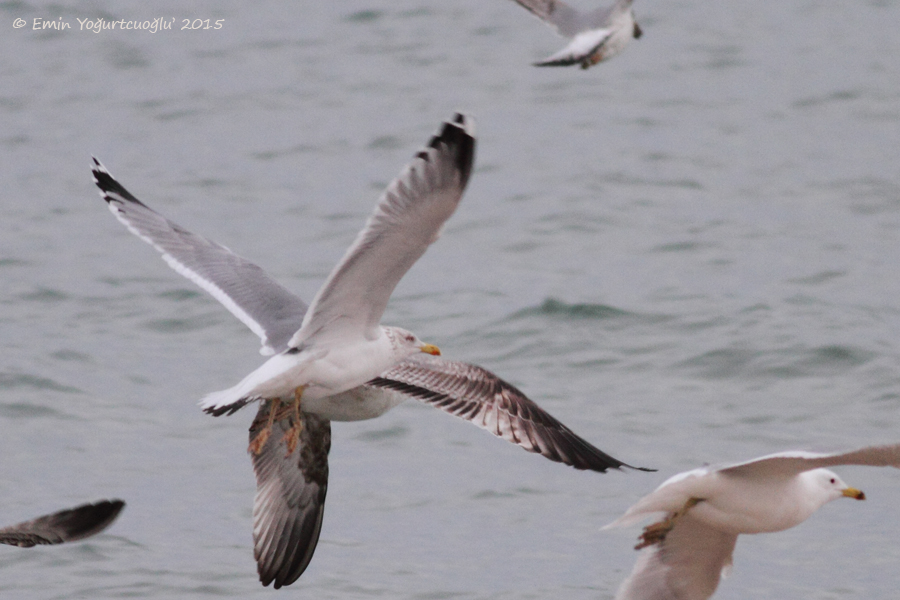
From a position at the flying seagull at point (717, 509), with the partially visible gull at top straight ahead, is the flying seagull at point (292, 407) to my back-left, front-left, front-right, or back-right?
front-left

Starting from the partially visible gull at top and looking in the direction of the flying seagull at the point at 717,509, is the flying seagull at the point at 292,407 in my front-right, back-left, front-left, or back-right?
front-right

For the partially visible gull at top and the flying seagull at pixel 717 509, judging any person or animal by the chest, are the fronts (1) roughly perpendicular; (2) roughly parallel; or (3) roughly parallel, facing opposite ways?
roughly parallel

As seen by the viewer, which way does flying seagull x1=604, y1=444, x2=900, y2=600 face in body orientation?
to the viewer's right

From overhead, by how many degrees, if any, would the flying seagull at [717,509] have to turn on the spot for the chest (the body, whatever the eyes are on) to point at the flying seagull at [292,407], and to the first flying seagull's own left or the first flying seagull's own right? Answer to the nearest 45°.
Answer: approximately 180°

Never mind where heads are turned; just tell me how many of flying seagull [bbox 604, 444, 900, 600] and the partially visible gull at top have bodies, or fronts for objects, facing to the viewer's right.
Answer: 2

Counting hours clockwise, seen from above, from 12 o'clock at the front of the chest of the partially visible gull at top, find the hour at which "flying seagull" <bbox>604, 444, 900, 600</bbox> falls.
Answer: The flying seagull is roughly at 3 o'clock from the partially visible gull at top.

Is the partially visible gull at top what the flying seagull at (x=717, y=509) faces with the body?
no

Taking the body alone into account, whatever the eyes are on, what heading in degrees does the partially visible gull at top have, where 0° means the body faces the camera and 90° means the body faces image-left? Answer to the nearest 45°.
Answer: approximately 270°
